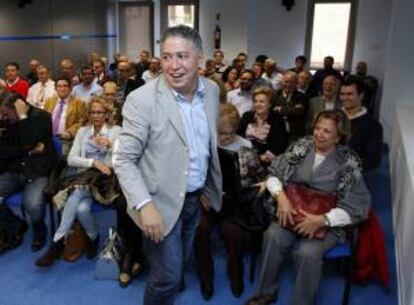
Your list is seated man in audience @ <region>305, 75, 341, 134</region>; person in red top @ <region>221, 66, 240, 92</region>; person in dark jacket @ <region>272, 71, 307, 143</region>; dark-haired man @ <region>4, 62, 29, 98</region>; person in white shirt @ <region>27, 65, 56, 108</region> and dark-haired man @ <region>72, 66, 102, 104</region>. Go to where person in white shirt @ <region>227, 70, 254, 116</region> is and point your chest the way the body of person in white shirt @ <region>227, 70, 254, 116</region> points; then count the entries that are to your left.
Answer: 2

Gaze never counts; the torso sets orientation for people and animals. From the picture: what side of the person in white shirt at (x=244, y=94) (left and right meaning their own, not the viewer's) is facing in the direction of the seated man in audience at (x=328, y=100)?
left

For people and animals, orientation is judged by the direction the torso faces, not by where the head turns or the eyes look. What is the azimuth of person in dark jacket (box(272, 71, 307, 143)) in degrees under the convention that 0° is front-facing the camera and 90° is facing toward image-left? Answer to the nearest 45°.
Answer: approximately 45°

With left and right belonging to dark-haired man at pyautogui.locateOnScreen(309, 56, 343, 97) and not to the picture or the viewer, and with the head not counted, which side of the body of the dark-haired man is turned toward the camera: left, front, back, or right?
front

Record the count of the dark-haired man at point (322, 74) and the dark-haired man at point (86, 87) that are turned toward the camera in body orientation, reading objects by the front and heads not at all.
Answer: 2

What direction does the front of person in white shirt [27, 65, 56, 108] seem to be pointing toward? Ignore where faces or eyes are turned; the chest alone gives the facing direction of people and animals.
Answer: toward the camera

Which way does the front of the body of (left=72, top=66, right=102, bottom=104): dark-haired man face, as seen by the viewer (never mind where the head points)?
toward the camera

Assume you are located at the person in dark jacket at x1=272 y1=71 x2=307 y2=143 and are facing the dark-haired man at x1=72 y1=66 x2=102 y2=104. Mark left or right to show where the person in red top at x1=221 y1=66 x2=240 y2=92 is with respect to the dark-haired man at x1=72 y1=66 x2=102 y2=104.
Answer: right

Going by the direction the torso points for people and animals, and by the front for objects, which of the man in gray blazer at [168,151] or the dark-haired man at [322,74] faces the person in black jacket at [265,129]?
the dark-haired man

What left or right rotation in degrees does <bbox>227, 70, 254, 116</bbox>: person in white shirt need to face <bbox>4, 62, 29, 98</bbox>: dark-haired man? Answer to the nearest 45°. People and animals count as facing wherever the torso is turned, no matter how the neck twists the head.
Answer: approximately 45° to their right

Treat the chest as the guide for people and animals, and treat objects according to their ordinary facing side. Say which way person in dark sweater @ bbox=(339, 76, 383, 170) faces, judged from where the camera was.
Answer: facing the viewer and to the left of the viewer

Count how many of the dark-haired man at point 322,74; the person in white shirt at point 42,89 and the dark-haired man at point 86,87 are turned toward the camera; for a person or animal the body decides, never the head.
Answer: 3
